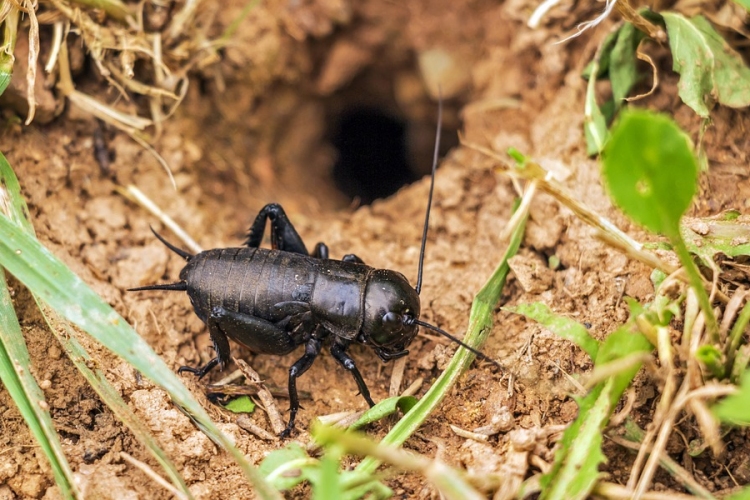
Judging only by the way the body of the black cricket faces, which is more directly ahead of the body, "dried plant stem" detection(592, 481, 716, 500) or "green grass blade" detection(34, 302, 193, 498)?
the dried plant stem

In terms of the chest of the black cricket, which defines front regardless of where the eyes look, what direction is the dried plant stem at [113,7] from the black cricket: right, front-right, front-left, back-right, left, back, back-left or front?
back-left

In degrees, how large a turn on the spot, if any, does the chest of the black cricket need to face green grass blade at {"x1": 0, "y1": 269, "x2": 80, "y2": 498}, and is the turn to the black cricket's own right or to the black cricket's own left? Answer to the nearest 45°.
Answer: approximately 135° to the black cricket's own right

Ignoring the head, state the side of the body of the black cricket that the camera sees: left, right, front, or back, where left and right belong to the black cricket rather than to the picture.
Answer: right

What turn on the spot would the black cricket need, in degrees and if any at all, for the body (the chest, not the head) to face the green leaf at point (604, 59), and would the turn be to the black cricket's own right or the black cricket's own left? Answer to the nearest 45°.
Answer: approximately 45° to the black cricket's own left

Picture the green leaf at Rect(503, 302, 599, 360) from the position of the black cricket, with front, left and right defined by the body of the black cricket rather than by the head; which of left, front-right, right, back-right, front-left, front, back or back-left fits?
front-right

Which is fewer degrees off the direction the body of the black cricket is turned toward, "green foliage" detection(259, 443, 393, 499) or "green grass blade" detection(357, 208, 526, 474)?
the green grass blade

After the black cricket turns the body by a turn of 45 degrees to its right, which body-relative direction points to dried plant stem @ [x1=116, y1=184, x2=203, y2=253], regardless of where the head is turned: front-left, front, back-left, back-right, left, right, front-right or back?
back

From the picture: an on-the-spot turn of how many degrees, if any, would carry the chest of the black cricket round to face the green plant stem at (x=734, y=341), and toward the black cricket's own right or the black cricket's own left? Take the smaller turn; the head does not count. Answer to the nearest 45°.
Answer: approximately 45° to the black cricket's own right

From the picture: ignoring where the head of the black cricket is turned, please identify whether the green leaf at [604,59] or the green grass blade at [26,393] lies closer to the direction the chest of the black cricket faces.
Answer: the green leaf

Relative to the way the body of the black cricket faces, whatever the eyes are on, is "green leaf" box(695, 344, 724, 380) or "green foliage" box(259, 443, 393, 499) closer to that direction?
the green leaf
